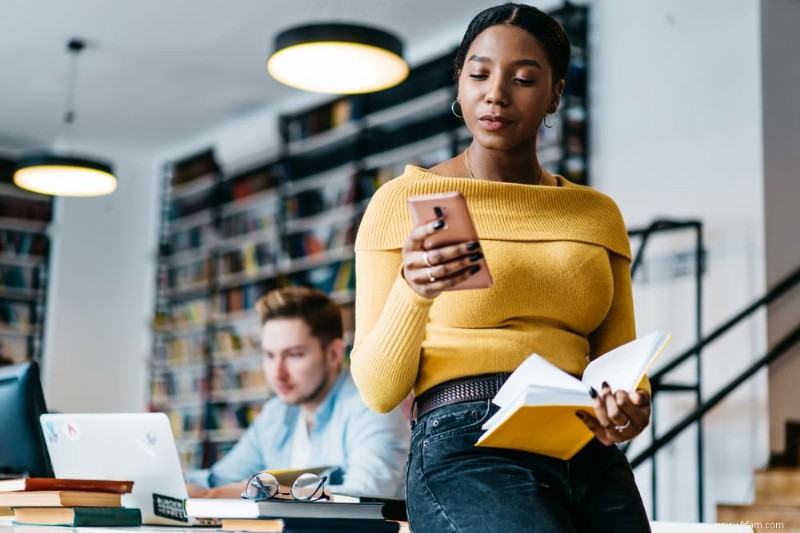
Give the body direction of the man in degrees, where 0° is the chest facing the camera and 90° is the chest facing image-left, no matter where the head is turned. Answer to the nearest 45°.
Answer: approximately 45°

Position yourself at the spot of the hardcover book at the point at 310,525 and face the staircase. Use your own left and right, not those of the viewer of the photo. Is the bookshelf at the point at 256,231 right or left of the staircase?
left

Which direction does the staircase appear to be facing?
to the viewer's left

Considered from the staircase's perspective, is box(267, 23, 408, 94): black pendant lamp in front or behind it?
in front

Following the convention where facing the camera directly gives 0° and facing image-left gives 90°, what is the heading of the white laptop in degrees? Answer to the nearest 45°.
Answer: approximately 225°

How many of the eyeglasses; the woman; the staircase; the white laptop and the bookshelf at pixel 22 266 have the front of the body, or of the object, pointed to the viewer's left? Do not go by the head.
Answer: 1

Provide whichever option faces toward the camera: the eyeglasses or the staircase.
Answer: the eyeglasses

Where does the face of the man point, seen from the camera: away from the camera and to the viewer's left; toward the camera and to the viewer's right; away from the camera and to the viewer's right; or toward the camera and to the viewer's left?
toward the camera and to the viewer's left

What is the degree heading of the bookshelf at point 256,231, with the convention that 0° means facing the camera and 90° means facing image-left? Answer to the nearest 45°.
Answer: approximately 45°

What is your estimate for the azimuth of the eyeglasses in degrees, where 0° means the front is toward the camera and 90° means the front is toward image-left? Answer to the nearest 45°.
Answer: approximately 0°

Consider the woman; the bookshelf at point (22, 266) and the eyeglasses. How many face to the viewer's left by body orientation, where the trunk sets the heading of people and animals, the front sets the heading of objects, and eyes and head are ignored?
0

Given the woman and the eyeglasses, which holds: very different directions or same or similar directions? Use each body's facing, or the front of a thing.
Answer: same or similar directions

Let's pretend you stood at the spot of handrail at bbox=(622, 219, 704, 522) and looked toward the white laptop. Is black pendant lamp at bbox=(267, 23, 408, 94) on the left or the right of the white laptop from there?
right

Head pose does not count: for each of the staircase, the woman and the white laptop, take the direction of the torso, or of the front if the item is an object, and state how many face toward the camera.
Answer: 1

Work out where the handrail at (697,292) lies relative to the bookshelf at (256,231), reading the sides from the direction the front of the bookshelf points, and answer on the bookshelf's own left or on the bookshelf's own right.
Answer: on the bookshelf's own left
